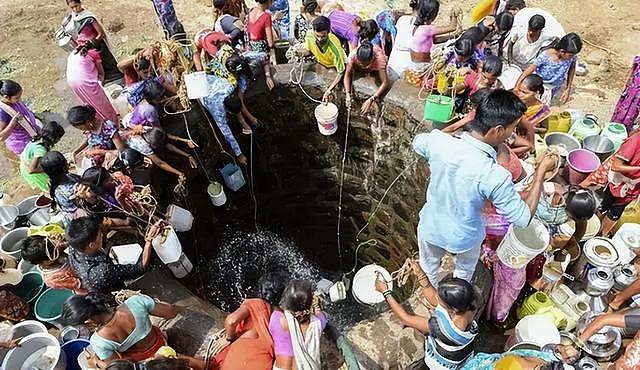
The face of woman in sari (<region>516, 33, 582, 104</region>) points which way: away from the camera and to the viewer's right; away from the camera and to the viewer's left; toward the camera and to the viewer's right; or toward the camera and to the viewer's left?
toward the camera and to the viewer's left

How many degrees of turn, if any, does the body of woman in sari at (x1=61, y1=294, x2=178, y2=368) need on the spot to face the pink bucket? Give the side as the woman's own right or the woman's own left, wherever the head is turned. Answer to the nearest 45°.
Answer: approximately 135° to the woman's own right

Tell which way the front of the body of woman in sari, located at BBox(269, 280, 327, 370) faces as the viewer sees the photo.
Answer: away from the camera

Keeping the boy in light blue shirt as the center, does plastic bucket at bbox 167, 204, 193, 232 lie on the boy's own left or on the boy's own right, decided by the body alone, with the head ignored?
on the boy's own left

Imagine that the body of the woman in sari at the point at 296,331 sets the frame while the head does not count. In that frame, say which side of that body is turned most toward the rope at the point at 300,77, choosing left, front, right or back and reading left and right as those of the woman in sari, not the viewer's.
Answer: front

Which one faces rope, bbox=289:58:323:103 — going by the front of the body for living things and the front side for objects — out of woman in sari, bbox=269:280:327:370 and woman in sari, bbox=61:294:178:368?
woman in sari, bbox=269:280:327:370

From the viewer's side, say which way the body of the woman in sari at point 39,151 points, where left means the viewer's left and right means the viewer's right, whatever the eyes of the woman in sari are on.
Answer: facing to the right of the viewer

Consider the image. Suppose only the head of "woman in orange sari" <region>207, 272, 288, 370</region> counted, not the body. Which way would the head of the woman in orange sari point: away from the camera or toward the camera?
away from the camera

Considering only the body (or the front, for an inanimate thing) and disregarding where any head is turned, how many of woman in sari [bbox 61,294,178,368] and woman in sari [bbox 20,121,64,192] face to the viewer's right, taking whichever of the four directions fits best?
1

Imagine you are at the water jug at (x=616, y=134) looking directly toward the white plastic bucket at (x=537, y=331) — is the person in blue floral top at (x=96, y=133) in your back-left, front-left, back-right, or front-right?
front-right

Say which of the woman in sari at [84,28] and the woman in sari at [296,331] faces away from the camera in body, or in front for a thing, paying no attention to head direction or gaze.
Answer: the woman in sari at [296,331]

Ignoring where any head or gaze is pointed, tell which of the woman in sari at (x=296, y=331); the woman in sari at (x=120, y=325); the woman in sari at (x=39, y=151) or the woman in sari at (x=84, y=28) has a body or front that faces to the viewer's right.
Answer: the woman in sari at (x=39, y=151)

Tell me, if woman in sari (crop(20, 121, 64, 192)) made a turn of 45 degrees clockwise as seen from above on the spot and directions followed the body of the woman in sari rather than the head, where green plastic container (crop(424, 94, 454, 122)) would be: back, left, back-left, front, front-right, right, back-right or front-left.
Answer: front

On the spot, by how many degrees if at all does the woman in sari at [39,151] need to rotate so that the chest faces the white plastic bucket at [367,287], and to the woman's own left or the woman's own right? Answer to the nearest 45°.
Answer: approximately 45° to the woman's own right

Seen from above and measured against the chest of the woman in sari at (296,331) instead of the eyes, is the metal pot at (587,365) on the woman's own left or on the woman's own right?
on the woman's own right

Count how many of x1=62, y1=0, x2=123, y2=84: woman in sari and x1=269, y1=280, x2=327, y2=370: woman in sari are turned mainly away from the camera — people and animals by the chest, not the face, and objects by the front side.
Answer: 1
